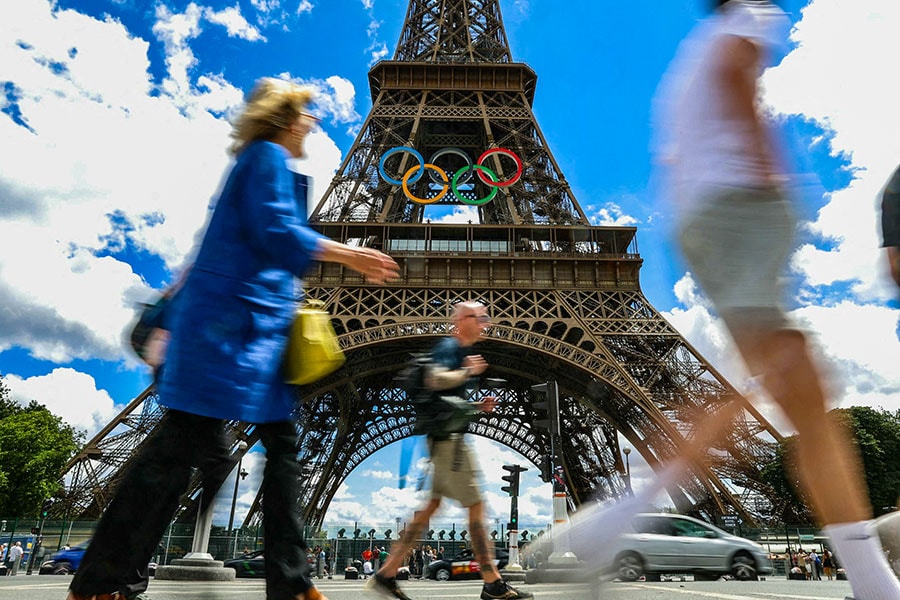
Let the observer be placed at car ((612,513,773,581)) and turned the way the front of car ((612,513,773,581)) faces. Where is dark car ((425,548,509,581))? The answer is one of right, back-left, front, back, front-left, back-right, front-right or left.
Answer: back-left

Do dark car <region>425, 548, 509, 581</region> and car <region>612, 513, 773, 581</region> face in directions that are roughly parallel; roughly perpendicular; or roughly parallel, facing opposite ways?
roughly parallel, facing opposite ways

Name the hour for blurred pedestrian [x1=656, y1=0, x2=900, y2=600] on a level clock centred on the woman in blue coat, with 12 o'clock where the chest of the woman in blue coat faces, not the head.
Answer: The blurred pedestrian is roughly at 1 o'clock from the woman in blue coat.

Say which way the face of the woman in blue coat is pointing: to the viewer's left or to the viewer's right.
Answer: to the viewer's right

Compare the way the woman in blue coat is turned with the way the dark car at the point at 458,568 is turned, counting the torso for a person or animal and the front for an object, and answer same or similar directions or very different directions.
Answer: very different directions

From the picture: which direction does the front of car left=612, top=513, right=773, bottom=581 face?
to the viewer's right

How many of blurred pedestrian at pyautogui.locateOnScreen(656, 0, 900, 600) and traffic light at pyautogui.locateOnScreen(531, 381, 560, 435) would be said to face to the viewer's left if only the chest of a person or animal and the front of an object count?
1
